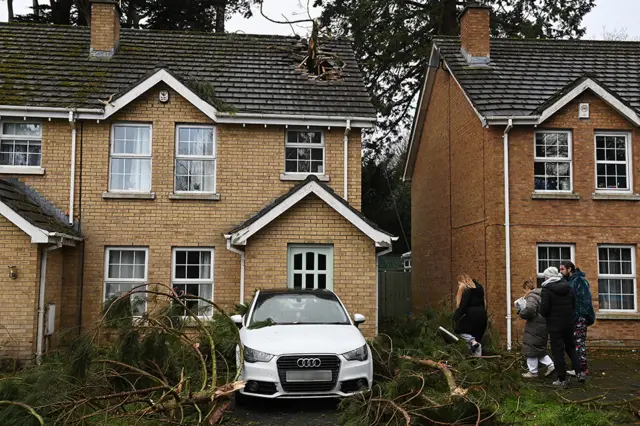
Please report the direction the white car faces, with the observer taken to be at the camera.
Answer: facing the viewer

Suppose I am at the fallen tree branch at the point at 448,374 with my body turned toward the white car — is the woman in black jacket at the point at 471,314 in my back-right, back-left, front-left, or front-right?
back-right

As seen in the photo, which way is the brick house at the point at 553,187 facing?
toward the camera

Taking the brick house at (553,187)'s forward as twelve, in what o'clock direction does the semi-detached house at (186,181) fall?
The semi-detached house is roughly at 2 o'clock from the brick house.

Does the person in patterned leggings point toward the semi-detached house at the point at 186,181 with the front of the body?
yes

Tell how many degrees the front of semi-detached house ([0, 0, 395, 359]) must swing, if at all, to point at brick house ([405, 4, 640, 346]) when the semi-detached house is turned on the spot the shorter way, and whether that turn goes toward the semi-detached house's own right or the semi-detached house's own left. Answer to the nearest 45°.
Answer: approximately 90° to the semi-detached house's own left

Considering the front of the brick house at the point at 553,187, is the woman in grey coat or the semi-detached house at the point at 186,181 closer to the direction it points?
the woman in grey coat

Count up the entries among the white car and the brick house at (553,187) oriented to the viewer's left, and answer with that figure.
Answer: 0

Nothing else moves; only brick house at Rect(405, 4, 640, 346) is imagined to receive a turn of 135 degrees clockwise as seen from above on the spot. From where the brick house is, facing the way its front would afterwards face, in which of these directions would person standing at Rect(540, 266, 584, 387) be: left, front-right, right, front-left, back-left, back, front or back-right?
back-left

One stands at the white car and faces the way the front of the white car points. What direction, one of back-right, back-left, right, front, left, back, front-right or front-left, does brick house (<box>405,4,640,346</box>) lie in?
back-left

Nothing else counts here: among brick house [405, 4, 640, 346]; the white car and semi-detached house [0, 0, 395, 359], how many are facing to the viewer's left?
0

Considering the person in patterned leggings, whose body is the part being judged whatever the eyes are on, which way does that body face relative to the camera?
to the viewer's left

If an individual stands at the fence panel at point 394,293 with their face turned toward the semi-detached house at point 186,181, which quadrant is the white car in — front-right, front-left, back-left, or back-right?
front-left

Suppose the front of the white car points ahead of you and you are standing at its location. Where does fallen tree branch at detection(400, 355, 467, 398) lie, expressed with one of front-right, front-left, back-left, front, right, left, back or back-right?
left

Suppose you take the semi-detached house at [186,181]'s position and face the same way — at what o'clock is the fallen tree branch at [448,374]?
The fallen tree branch is roughly at 11 o'clock from the semi-detached house.

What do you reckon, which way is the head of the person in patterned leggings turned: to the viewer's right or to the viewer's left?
to the viewer's left
